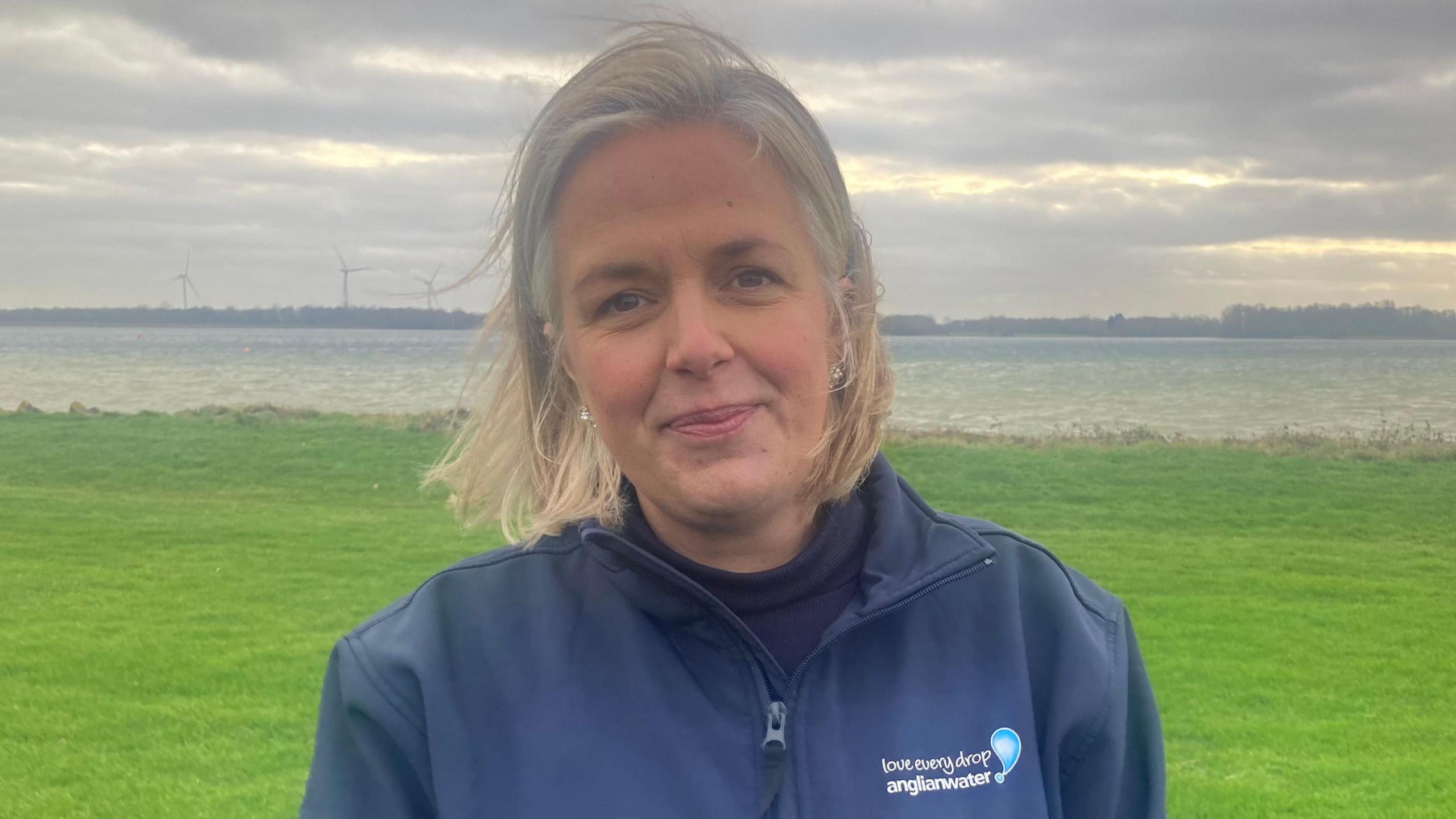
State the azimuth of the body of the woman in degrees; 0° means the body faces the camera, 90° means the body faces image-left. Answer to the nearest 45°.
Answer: approximately 0°
